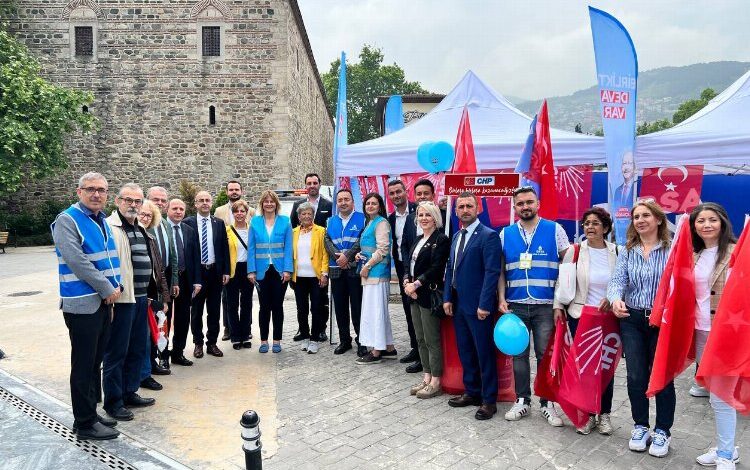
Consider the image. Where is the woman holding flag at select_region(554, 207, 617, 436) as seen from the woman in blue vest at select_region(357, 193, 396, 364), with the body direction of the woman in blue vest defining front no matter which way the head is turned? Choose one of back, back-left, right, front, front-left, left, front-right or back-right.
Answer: left

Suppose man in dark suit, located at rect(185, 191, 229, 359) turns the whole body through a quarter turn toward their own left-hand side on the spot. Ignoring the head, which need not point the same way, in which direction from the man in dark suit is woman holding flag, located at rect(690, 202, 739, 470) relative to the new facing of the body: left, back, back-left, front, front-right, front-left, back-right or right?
front-right

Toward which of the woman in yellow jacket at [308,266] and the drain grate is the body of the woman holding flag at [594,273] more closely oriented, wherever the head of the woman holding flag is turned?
the drain grate

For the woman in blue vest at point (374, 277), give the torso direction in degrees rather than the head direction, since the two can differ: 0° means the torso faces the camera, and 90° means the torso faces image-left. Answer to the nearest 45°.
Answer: approximately 45°

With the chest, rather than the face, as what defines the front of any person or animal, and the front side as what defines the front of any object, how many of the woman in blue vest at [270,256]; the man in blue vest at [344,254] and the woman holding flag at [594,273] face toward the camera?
3

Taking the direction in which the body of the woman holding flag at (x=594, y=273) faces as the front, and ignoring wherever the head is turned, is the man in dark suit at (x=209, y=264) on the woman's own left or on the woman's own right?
on the woman's own right

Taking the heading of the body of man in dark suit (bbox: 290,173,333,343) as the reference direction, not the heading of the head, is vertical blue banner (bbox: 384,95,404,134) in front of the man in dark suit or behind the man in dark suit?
behind

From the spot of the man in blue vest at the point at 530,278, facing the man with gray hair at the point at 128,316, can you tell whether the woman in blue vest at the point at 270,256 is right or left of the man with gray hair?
right

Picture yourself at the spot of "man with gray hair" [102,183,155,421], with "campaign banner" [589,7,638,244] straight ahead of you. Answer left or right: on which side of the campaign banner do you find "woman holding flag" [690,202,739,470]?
right

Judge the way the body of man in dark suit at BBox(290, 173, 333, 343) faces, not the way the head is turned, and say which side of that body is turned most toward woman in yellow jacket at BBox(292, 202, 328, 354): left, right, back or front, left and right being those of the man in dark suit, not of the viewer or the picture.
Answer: front

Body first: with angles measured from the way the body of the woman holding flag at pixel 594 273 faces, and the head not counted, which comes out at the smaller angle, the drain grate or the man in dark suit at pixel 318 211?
the drain grate
